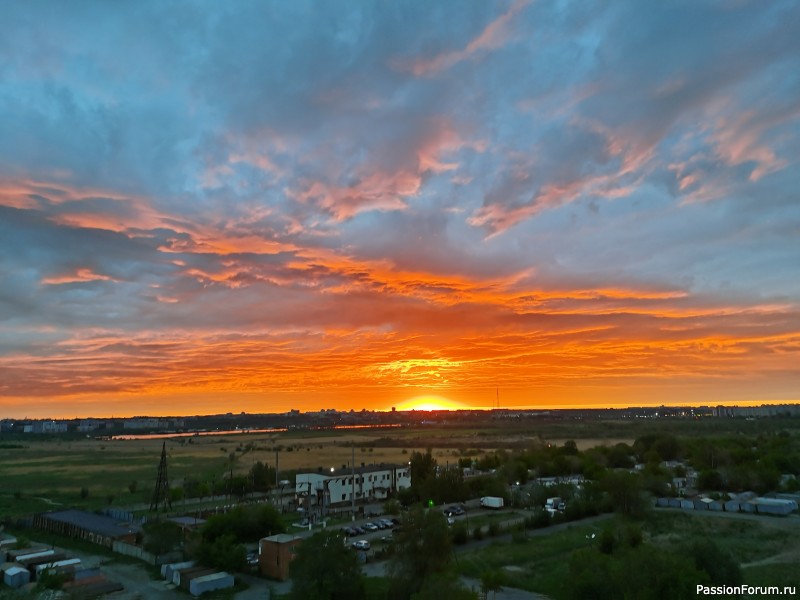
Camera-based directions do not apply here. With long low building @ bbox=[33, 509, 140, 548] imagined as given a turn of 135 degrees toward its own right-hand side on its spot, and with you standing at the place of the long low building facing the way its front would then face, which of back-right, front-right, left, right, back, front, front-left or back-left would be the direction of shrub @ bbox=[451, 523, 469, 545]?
back-right

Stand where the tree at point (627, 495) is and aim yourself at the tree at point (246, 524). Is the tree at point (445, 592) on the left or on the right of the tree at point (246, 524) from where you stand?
left

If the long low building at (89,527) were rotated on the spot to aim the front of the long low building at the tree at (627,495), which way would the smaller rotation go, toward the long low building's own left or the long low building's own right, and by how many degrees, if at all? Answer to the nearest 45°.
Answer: approximately 90° to the long low building's own left

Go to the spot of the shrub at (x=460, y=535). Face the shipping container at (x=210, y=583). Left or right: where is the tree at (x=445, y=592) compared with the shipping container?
left

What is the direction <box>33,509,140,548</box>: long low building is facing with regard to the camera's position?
facing the viewer and to the left of the viewer

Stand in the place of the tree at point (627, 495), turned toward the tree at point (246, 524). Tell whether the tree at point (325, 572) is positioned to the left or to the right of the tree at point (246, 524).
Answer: left

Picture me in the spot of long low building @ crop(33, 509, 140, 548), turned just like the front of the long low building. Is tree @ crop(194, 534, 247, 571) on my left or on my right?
on my left

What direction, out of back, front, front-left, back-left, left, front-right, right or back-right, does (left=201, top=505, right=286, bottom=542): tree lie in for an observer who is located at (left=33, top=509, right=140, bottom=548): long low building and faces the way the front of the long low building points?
left

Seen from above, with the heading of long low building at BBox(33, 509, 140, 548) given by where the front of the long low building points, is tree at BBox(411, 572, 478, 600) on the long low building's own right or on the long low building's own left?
on the long low building's own left

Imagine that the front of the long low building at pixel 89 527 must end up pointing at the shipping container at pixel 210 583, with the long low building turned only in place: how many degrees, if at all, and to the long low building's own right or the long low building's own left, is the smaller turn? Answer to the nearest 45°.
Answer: approximately 45° to the long low building's own left
